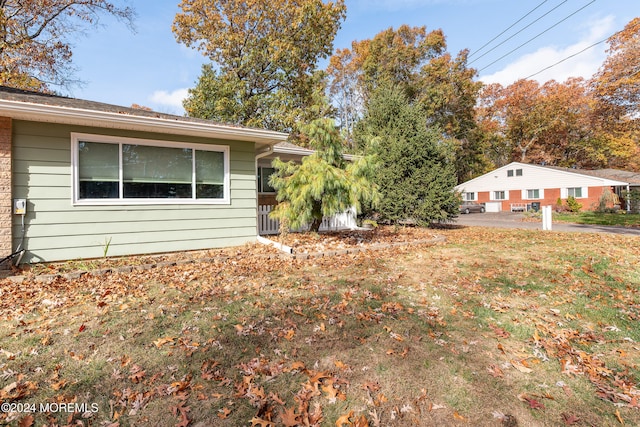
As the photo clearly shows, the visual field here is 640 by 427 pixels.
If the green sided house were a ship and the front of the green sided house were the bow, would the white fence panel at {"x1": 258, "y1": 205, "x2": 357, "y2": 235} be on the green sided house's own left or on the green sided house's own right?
on the green sided house's own left

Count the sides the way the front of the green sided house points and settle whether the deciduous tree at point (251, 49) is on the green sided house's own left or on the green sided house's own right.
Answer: on the green sided house's own left

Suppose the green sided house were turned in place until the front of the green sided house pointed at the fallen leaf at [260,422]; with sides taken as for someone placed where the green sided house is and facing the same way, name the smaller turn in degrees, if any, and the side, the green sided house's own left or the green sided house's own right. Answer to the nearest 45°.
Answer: approximately 45° to the green sided house's own right

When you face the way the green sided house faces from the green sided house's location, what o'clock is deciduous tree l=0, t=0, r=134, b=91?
The deciduous tree is roughly at 5 o'clock from the green sided house.

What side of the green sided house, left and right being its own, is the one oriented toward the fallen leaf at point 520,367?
front

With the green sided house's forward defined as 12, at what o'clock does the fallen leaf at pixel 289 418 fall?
The fallen leaf is roughly at 1 o'clock from the green sided house.

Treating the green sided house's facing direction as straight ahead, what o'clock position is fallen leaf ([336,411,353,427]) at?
The fallen leaf is roughly at 1 o'clock from the green sided house.

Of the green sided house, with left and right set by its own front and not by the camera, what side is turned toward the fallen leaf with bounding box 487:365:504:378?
front

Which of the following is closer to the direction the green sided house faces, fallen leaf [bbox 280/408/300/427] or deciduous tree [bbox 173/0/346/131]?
the fallen leaf

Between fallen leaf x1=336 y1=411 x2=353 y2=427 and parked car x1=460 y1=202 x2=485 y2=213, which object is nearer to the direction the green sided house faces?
the fallen leaf
